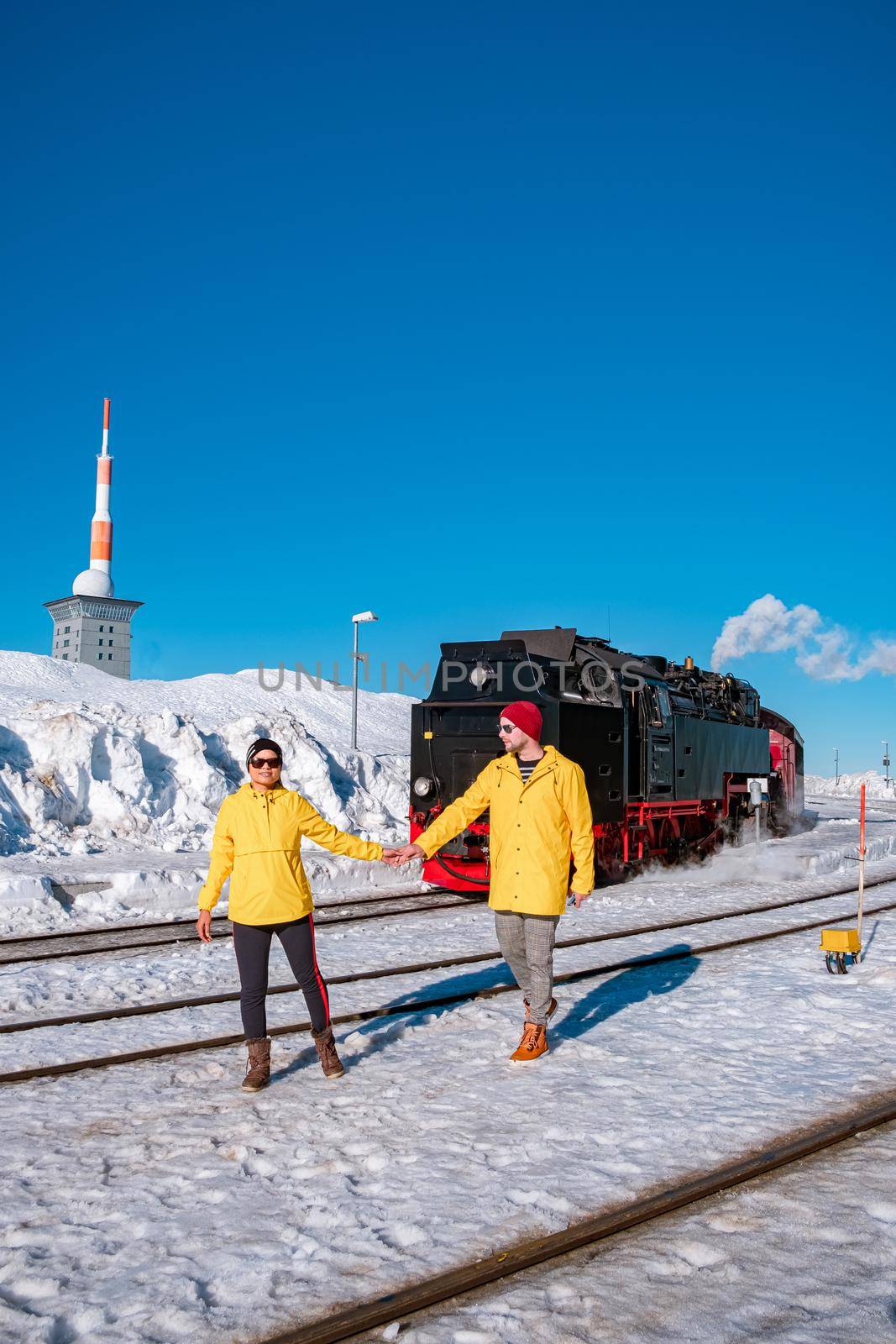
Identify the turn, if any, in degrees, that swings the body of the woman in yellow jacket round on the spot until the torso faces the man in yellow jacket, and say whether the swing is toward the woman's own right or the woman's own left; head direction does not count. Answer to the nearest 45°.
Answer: approximately 90° to the woman's own left

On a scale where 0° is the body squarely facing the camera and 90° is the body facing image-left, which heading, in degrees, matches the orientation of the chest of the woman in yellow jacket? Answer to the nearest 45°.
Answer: approximately 0°

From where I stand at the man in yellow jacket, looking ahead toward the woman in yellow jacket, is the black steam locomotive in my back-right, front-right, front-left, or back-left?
back-right
